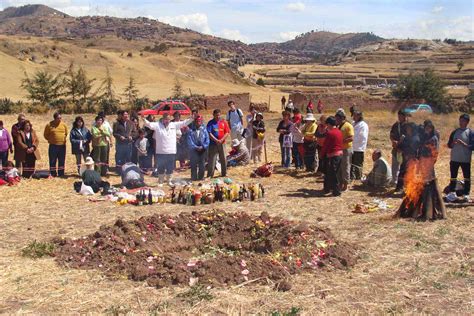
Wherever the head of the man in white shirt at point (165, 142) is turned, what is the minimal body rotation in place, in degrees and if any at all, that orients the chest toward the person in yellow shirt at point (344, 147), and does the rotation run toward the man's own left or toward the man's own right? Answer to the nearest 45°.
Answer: approximately 90° to the man's own left

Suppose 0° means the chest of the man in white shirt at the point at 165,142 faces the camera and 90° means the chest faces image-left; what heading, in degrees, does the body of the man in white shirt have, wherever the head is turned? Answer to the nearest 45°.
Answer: approximately 0°

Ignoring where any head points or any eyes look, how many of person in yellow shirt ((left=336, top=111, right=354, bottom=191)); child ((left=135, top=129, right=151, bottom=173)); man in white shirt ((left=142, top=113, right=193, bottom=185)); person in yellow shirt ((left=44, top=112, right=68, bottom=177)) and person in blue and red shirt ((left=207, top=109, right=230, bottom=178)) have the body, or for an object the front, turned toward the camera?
4

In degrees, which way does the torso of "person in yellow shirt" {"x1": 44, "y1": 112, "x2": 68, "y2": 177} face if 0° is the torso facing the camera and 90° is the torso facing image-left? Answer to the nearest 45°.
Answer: approximately 0°

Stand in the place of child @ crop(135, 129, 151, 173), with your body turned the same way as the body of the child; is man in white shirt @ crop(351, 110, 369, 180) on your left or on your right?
on your left

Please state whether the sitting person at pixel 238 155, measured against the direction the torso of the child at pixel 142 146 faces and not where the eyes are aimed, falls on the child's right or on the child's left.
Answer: on the child's left

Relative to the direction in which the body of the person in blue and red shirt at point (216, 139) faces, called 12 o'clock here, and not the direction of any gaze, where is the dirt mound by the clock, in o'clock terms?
The dirt mound is roughly at 12 o'clock from the person in blue and red shirt.
